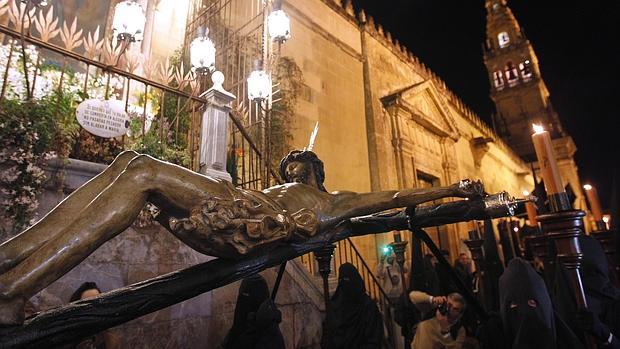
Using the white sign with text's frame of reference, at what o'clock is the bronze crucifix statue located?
The bronze crucifix statue is roughly at 12 o'clock from the white sign with text.

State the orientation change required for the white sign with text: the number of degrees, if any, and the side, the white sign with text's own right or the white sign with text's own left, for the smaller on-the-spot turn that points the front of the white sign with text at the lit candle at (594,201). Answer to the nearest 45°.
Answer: approximately 45° to the white sign with text's own left

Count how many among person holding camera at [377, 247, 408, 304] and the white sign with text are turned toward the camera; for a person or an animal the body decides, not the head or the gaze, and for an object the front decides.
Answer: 2

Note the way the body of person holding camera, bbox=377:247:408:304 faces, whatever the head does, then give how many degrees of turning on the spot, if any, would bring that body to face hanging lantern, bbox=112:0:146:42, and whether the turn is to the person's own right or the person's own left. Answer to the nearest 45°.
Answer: approximately 45° to the person's own right

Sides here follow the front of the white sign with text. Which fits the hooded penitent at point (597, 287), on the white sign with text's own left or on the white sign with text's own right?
on the white sign with text's own left

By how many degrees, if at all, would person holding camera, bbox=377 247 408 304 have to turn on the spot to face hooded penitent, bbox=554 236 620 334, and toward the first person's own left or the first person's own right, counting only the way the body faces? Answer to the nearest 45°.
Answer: approximately 45° to the first person's own left

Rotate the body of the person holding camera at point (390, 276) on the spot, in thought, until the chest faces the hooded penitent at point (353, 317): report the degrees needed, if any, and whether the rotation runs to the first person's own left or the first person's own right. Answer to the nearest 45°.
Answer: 0° — they already face them

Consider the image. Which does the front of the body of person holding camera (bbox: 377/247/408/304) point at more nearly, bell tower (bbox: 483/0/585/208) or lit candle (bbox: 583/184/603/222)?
the lit candle
